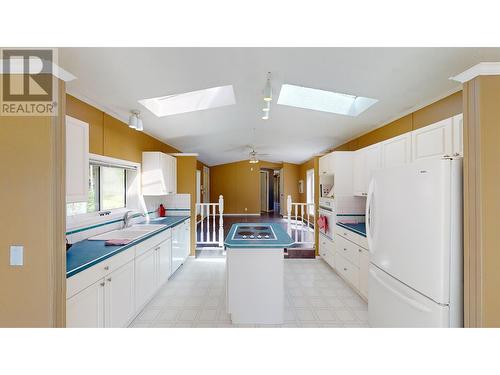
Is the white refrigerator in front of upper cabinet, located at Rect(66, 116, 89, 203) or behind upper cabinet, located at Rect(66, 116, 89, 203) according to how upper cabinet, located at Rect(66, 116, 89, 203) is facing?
in front

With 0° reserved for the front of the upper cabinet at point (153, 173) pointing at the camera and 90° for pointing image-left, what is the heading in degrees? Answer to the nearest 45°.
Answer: approximately 270°

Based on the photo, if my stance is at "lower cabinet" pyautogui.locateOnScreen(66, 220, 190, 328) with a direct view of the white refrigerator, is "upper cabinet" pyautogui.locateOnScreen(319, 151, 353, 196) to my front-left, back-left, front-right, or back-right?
front-left

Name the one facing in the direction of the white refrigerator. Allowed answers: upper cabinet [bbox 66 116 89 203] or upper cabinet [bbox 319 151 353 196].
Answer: upper cabinet [bbox 66 116 89 203]

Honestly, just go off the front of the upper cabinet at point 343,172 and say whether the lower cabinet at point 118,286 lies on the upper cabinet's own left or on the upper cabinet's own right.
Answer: on the upper cabinet's own left

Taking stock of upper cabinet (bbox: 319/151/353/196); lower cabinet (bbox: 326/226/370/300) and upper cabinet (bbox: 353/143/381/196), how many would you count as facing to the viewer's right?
0

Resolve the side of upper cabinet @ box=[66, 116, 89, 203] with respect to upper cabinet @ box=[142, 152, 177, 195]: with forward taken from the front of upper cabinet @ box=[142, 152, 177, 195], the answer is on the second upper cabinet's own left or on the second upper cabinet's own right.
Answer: on the second upper cabinet's own right

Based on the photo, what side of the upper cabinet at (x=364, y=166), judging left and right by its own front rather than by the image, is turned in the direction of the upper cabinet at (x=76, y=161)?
front

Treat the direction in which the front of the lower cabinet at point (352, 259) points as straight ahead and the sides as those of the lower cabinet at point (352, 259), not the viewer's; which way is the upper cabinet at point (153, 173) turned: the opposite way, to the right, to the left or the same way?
the opposite way

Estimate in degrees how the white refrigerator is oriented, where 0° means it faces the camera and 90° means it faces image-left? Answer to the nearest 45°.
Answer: approximately 45°

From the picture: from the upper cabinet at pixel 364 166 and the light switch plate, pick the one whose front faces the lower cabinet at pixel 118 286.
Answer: the upper cabinet

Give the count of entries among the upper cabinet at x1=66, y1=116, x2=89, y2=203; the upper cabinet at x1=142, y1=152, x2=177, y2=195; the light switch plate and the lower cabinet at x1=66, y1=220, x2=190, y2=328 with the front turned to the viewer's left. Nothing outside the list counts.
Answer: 0

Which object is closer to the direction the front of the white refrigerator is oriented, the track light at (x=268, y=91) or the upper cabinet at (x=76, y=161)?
the upper cabinet

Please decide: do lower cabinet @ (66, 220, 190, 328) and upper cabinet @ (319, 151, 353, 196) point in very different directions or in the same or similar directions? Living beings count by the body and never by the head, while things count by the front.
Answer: very different directions

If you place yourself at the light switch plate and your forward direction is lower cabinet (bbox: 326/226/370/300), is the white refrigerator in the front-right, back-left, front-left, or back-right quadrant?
front-right

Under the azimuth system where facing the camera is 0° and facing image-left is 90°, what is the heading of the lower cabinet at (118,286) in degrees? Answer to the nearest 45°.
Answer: approximately 315°

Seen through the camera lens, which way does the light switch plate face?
facing the viewer
